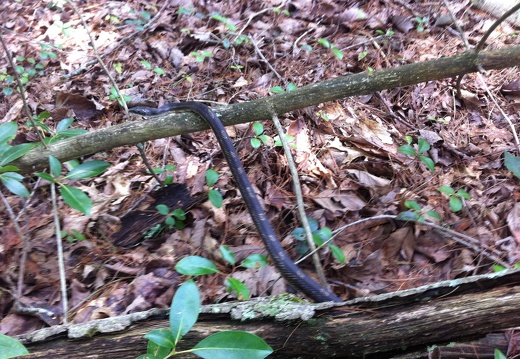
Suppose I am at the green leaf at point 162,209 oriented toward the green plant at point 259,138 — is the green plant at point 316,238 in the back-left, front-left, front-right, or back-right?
front-right

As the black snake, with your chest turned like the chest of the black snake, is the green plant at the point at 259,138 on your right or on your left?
on your right

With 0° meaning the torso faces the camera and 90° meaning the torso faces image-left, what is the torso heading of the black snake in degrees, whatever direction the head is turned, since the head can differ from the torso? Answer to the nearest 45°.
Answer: approximately 90°

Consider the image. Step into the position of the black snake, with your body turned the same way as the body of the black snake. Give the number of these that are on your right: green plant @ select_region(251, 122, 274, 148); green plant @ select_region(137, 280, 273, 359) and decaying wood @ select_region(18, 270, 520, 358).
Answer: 1

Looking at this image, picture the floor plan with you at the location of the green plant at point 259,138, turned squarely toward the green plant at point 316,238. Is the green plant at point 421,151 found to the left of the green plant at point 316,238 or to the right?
left

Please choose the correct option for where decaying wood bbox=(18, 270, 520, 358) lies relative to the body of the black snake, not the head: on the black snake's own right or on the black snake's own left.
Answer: on the black snake's own left

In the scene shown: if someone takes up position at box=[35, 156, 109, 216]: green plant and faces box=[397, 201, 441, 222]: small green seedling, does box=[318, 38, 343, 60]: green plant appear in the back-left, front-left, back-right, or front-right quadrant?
front-left

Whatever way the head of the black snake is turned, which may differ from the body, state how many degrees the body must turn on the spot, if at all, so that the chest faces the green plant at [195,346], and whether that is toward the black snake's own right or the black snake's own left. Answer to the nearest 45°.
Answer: approximately 90° to the black snake's own left
